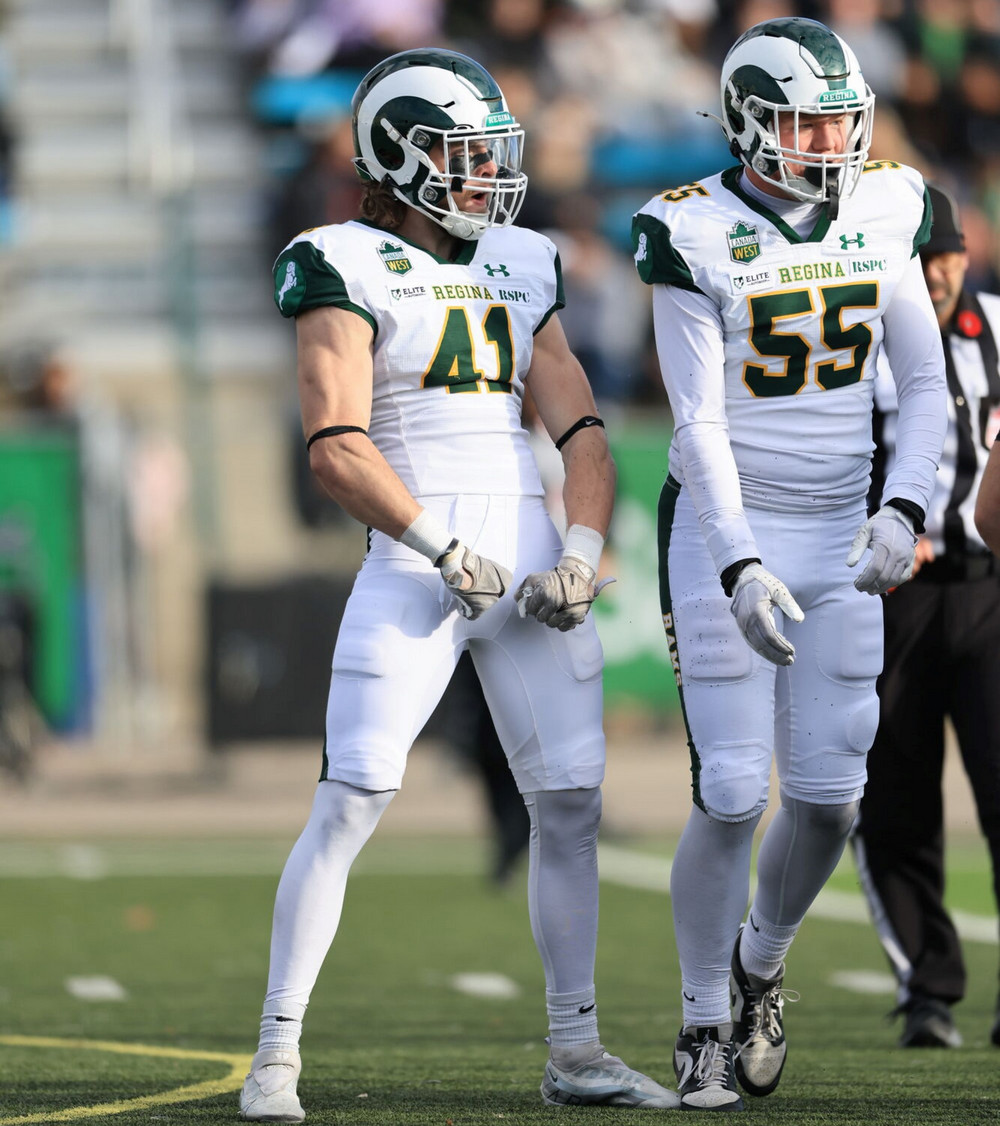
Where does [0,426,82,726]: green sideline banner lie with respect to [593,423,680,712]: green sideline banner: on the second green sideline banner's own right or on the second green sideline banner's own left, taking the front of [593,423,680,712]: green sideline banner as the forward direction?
on the second green sideline banner's own right

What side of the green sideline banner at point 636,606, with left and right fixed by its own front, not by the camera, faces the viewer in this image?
front

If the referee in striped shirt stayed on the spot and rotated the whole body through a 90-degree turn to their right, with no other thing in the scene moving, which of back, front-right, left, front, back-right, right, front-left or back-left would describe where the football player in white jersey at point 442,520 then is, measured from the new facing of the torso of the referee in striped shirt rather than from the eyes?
front-left

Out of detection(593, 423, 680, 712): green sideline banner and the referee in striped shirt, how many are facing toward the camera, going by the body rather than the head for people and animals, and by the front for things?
2

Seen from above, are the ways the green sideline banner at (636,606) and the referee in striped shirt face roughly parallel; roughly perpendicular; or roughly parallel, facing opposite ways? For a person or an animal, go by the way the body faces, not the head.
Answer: roughly parallel

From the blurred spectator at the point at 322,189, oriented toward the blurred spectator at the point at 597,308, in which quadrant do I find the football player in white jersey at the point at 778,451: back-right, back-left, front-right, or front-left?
front-right

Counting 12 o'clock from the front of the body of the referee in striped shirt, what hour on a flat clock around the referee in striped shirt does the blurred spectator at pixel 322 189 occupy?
The blurred spectator is roughly at 5 o'clock from the referee in striped shirt.

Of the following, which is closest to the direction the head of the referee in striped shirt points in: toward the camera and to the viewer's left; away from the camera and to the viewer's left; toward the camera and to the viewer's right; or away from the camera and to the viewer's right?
toward the camera and to the viewer's left

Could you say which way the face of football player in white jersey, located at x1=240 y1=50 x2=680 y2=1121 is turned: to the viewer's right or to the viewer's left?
to the viewer's right

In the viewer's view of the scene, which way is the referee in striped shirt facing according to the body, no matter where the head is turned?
toward the camera

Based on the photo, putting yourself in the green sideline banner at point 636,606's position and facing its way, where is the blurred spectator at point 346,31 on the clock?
The blurred spectator is roughly at 5 o'clock from the green sideline banner.

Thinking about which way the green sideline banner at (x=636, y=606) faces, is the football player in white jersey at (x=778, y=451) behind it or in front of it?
in front

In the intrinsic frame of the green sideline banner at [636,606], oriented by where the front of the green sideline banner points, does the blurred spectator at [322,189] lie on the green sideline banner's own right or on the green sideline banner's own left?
on the green sideline banner's own right

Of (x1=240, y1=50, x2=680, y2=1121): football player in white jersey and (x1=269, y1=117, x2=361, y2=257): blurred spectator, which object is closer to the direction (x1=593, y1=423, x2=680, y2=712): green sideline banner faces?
the football player in white jersey

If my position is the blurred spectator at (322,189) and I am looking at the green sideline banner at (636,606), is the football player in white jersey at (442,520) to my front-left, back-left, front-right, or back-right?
front-right
